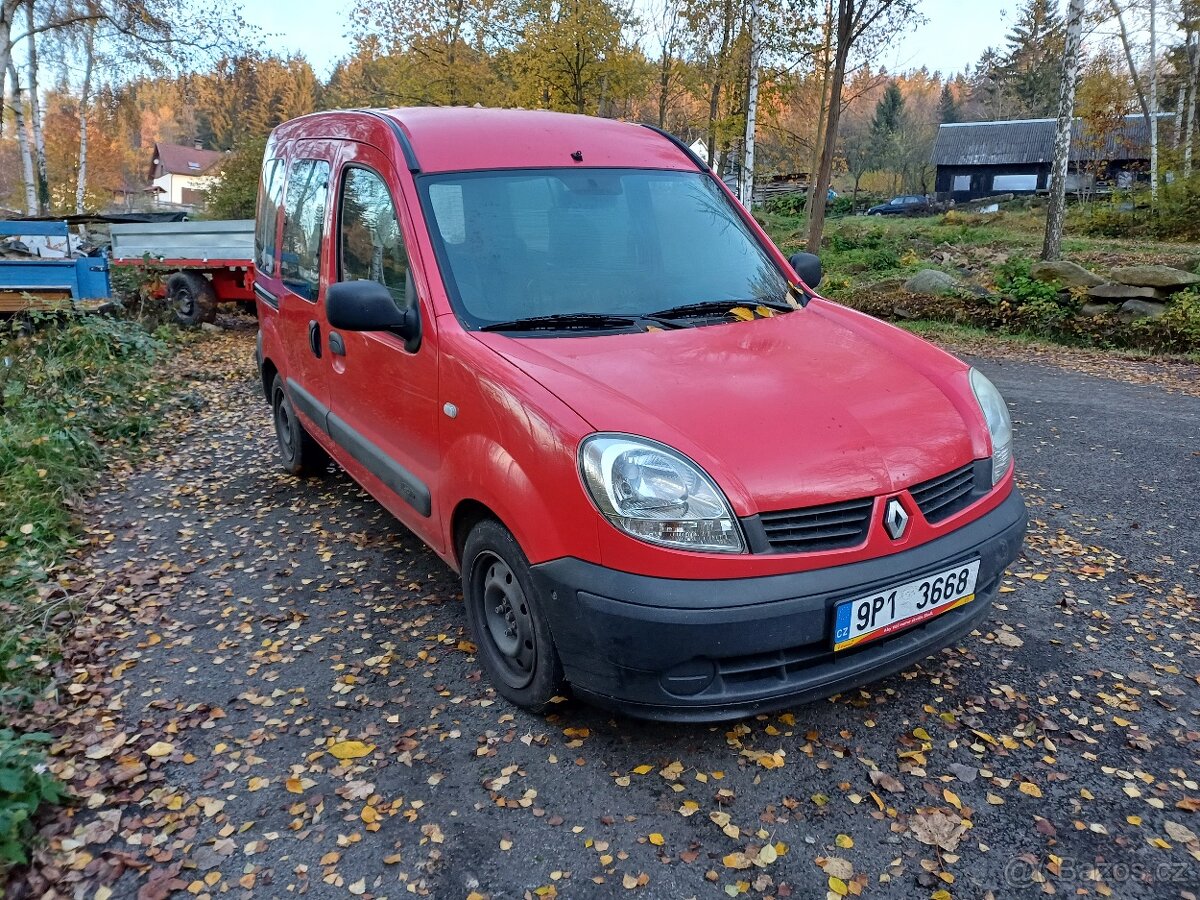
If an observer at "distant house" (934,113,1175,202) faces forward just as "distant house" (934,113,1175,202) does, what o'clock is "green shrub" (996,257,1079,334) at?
The green shrub is roughly at 12 o'clock from the distant house.

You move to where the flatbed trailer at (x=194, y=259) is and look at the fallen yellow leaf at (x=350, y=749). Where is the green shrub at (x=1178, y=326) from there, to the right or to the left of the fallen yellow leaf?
left

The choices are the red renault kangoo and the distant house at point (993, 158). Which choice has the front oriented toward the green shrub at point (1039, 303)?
the distant house

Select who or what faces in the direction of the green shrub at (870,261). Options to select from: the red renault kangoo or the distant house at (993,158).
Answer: the distant house

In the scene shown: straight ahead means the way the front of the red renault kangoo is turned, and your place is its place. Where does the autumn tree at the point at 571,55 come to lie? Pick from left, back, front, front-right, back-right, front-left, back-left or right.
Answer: back-left

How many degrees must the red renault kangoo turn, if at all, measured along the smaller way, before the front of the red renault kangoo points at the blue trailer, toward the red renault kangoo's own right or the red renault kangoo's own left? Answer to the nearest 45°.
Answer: approximately 180°

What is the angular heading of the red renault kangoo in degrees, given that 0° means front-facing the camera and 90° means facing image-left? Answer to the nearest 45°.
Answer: approximately 315°

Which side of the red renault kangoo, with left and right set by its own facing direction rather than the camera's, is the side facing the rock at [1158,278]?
left

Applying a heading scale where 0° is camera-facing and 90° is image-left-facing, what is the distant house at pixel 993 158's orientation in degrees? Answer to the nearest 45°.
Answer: approximately 0°

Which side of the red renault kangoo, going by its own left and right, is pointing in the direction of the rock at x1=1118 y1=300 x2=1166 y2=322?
left

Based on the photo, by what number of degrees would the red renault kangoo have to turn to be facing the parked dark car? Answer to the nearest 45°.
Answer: approximately 135° to its left
